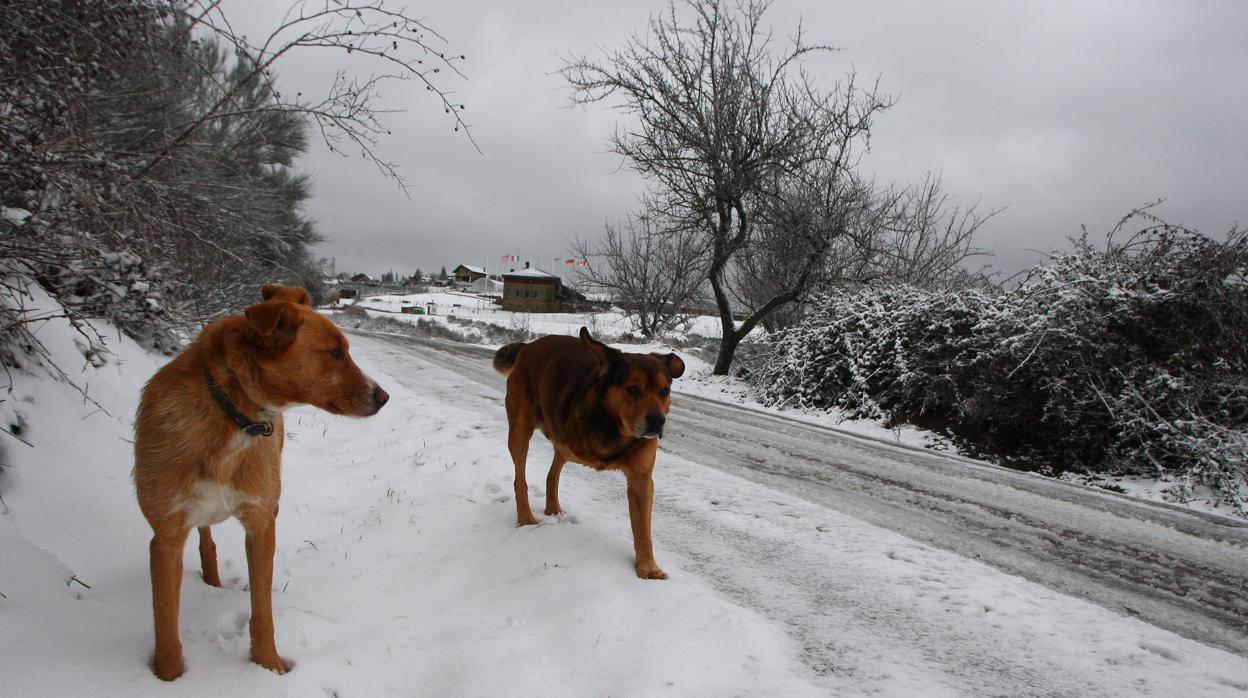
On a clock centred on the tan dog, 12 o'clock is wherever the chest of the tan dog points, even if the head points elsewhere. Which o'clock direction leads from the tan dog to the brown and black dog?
The brown and black dog is roughly at 9 o'clock from the tan dog.

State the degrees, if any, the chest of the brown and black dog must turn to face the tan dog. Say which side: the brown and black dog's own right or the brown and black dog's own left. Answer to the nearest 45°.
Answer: approximately 90° to the brown and black dog's own right

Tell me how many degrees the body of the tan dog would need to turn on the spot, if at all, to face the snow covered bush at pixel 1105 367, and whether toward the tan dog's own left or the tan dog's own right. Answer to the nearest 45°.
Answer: approximately 90° to the tan dog's own left

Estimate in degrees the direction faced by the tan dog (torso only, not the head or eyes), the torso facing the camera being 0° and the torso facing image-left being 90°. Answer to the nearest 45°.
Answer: approximately 0°

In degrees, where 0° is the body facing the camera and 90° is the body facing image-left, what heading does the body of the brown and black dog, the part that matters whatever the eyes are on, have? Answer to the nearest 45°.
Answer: approximately 315°

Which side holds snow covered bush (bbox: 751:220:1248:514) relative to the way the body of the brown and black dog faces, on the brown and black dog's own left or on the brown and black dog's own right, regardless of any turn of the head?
on the brown and black dog's own left
